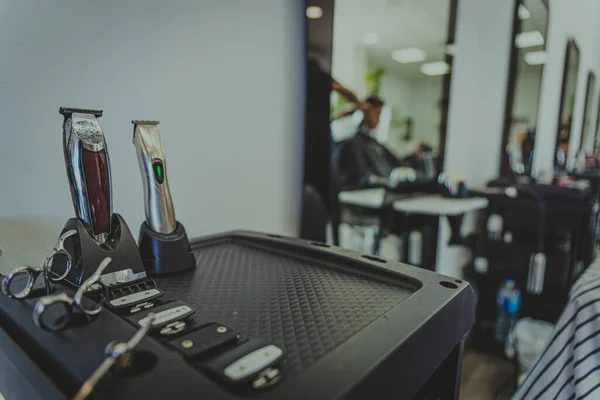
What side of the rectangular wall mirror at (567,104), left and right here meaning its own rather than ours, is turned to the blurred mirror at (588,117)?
left

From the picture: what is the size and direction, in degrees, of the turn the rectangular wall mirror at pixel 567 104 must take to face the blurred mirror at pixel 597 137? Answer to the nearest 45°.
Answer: approximately 90° to its left

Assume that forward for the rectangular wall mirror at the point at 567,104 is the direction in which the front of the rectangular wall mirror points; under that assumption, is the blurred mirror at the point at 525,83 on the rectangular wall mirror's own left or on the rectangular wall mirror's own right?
on the rectangular wall mirror's own right

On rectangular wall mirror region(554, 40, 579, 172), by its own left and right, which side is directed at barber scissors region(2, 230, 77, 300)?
right

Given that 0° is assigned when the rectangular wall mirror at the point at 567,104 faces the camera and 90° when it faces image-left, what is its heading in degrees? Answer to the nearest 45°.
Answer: approximately 270°

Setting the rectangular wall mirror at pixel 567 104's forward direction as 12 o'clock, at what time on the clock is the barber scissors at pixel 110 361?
The barber scissors is roughly at 3 o'clock from the rectangular wall mirror.
